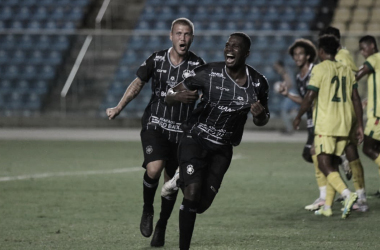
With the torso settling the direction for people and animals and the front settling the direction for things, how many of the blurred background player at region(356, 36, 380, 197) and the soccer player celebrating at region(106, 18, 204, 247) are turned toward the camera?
1

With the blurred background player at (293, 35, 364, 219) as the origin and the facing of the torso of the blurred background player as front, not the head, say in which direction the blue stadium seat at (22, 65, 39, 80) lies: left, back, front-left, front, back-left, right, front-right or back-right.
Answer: front

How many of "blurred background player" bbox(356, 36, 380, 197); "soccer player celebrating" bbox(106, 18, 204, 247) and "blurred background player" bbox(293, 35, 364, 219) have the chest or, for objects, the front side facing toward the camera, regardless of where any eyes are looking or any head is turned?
1

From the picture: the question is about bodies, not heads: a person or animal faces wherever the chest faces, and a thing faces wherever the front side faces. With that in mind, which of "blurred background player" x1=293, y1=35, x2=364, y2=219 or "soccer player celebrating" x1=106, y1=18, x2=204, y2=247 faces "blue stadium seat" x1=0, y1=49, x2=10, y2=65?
the blurred background player

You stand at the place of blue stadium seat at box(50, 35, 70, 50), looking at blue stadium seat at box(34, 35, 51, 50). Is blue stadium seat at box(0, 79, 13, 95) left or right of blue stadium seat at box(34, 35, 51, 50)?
left

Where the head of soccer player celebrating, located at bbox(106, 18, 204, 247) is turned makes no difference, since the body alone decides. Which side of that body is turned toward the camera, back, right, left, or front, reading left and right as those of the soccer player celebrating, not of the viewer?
front

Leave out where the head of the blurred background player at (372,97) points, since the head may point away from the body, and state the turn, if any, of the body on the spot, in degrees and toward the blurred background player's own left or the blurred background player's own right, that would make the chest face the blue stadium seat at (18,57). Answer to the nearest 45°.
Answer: approximately 45° to the blurred background player's own right

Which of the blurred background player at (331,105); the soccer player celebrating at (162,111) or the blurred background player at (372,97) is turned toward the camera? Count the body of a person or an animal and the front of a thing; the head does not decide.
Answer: the soccer player celebrating

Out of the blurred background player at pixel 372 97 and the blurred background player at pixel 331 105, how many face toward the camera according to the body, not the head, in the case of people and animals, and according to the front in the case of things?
0

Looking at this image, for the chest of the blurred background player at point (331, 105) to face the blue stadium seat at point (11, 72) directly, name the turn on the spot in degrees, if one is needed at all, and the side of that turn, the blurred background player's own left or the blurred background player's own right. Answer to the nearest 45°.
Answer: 0° — they already face it

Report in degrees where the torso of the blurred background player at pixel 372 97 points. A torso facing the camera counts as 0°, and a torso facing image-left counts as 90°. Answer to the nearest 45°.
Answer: approximately 90°

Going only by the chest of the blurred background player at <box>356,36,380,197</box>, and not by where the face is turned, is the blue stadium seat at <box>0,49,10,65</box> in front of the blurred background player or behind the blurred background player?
in front
